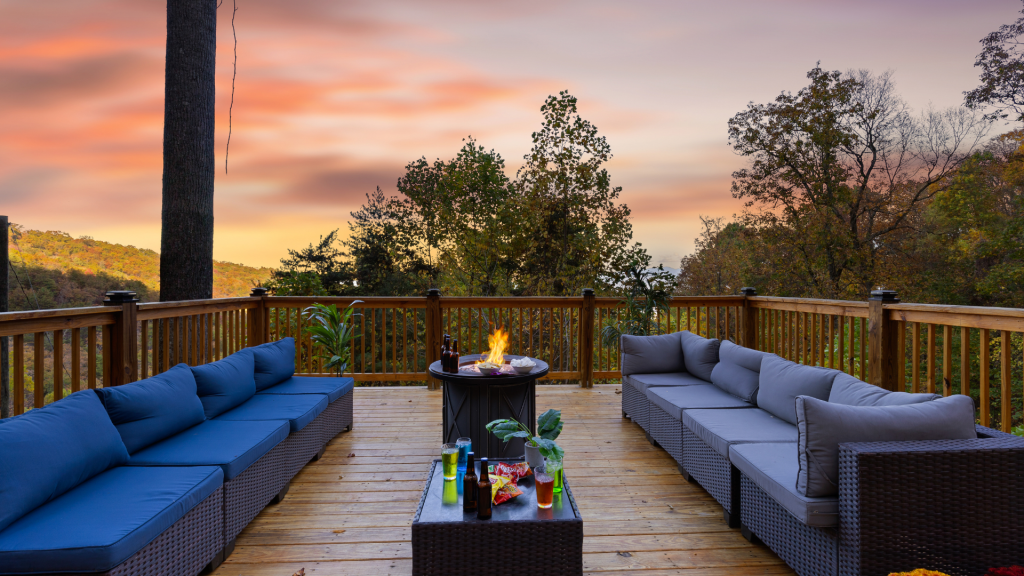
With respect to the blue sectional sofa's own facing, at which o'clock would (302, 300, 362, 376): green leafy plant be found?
The green leafy plant is roughly at 10 o'clock from the blue sectional sofa.

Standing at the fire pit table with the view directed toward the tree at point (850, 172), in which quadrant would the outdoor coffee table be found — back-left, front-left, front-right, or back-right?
back-right

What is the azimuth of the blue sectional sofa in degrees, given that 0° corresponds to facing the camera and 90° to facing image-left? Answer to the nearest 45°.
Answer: approximately 270°
